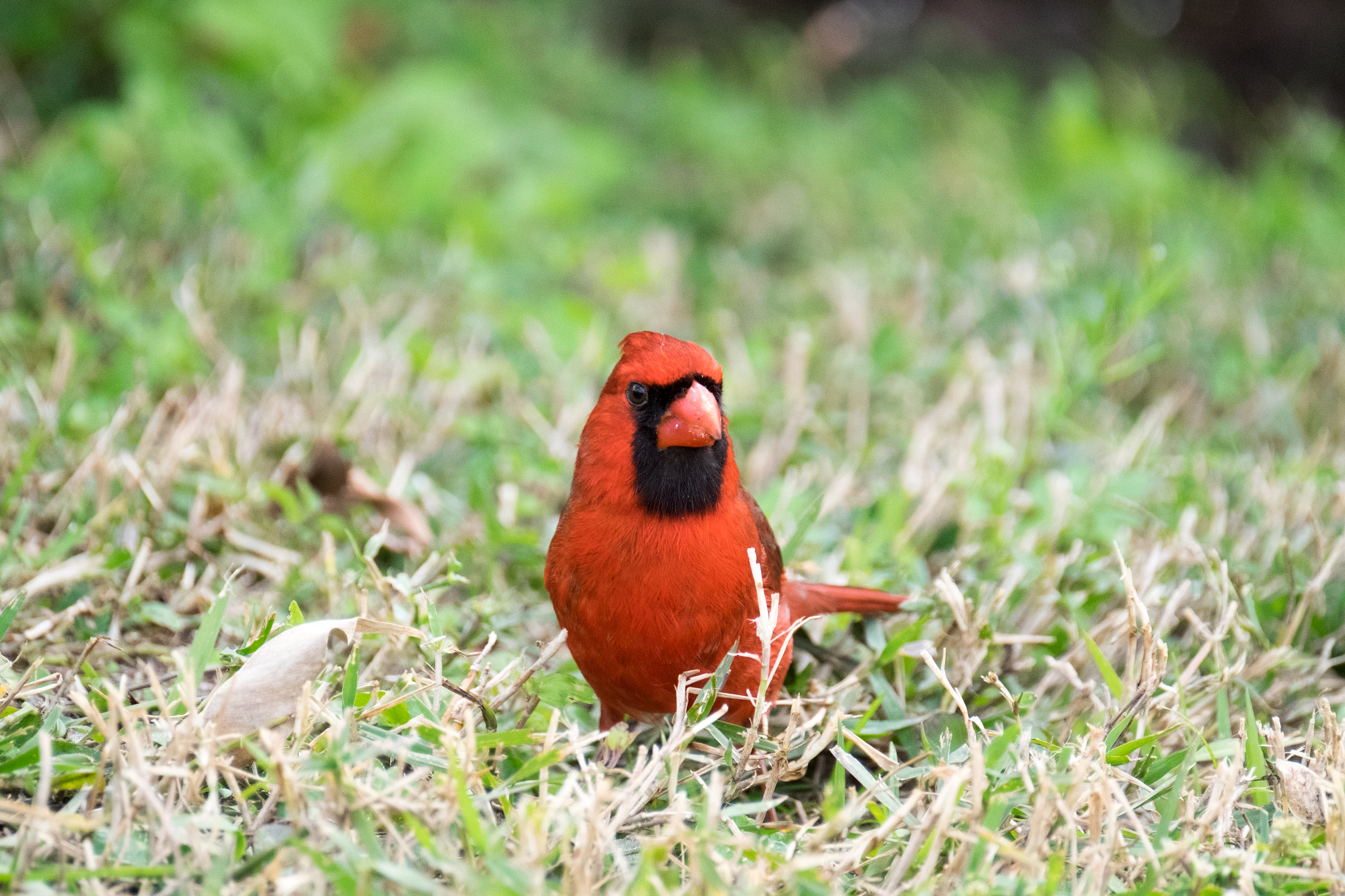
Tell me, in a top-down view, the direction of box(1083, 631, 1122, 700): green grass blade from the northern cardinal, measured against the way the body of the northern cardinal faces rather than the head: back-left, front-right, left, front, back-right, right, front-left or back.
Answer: left

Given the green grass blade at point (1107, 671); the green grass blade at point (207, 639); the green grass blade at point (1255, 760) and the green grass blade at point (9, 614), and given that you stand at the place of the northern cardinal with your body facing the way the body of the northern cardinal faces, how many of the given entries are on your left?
2

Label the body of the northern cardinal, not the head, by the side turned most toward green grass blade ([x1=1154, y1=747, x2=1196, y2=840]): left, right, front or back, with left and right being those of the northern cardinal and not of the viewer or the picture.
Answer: left

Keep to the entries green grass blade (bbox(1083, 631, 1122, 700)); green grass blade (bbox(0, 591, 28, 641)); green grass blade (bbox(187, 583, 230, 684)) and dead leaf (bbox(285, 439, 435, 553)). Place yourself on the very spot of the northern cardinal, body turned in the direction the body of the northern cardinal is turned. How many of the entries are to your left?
1

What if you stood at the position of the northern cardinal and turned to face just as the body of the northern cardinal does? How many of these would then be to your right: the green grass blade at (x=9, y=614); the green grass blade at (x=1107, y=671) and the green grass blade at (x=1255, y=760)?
1

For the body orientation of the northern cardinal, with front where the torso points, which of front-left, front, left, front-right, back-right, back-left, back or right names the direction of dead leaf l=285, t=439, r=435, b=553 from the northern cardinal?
back-right

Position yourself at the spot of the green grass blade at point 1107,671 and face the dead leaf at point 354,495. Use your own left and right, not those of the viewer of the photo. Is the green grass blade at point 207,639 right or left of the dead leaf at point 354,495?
left

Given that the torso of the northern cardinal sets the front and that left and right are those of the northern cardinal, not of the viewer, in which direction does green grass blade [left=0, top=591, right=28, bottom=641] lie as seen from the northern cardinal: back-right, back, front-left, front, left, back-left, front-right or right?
right

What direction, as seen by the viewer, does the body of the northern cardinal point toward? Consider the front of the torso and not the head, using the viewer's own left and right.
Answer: facing the viewer

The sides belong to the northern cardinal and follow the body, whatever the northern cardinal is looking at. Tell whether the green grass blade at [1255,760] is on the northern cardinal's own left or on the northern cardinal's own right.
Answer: on the northern cardinal's own left
